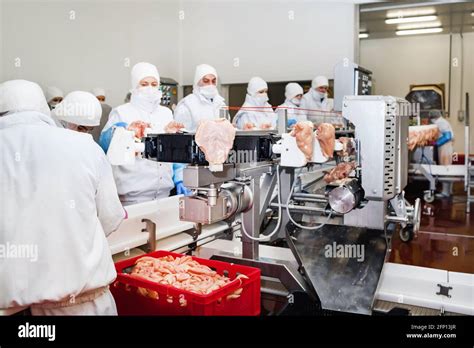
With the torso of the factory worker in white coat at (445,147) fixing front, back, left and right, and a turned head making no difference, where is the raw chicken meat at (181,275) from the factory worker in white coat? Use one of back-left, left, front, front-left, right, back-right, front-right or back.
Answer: left

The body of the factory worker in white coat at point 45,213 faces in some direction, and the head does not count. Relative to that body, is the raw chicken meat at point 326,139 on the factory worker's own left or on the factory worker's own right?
on the factory worker's own right

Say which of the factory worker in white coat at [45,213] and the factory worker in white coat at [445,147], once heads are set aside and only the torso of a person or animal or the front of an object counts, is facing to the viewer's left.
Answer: the factory worker in white coat at [445,147]

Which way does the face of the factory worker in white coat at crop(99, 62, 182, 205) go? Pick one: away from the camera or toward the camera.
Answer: toward the camera

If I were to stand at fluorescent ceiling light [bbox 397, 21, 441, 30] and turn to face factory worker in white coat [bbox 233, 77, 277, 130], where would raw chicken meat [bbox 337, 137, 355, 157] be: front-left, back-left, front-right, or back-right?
front-left

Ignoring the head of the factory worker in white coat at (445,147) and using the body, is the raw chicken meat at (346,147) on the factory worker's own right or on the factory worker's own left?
on the factory worker's own left

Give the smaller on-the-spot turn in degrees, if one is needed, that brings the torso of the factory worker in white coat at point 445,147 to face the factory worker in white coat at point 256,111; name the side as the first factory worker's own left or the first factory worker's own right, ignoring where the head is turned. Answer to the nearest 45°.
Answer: approximately 45° to the first factory worker's own left

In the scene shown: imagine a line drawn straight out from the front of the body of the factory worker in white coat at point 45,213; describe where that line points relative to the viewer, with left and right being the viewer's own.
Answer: facing away from the viewer

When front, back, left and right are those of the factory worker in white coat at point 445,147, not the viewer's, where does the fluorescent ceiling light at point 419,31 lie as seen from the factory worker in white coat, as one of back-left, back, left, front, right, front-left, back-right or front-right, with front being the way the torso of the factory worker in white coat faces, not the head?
right

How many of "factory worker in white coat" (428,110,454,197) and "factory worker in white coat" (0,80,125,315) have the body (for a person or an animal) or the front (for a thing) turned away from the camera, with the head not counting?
1

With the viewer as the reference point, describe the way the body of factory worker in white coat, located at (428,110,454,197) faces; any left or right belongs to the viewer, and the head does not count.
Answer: facing to the left of the viewer
